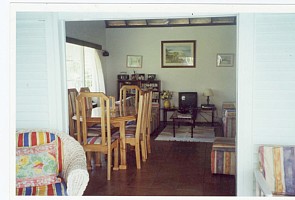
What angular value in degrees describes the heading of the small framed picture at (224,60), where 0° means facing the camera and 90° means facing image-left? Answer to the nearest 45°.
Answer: approximately 0°

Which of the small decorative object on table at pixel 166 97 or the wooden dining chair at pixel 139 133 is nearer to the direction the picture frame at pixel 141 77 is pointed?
the wooden dining chair

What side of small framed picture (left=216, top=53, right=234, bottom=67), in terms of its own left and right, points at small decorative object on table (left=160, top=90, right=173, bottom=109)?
right

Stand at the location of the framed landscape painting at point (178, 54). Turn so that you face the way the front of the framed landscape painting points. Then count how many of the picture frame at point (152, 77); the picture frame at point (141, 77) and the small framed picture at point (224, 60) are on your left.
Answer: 1

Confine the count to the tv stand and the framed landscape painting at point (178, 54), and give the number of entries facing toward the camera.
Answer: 2

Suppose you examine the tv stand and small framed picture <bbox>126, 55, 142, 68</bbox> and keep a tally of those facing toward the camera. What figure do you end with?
2
